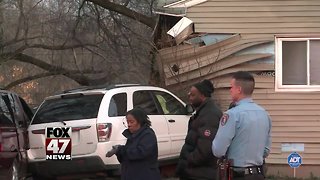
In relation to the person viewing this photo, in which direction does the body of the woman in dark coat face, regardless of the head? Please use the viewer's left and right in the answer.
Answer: facing to the left of the viewer

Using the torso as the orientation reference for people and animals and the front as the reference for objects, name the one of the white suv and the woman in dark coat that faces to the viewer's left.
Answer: the woman in dark coat

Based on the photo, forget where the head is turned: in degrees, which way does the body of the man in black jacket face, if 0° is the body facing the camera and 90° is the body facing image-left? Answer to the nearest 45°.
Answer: approximately 90°

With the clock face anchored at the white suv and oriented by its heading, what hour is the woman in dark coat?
The woman in dark coat is roughly at 4 o'clock from the white suv.

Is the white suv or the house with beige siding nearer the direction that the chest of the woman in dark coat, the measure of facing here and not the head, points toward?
the white suv

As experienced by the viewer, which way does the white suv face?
facing away from the viewer and to the right of the viewer

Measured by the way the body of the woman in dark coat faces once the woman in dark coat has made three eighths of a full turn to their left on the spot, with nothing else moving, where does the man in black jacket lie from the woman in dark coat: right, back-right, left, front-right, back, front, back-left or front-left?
front-left
